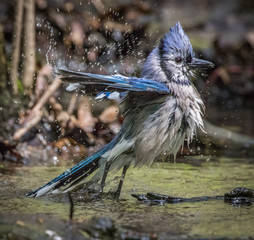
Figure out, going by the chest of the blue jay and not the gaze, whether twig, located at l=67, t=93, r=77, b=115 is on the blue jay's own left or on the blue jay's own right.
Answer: on the blue jay's own left

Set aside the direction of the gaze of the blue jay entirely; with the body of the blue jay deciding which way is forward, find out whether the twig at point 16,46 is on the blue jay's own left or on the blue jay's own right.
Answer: on the blue jay's own left

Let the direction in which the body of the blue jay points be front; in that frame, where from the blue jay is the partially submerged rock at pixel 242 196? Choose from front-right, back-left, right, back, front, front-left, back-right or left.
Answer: front-right

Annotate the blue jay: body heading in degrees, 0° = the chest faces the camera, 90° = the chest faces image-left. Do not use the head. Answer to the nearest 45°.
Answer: approximately 270°

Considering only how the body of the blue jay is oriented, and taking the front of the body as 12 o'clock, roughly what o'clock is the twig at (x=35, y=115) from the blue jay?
The twig is roughly at 8 o'clock from the blue jay.

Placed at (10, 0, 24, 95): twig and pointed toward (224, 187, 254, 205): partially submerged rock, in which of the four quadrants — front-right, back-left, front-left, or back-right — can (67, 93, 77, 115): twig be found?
front-left

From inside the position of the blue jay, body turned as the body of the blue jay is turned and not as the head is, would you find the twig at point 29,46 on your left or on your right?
on your left
